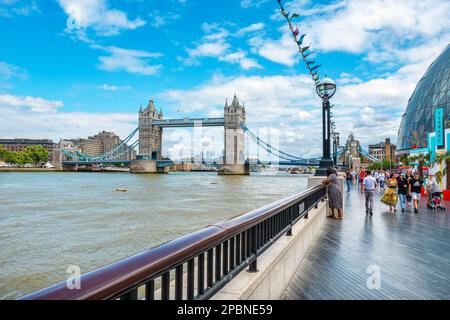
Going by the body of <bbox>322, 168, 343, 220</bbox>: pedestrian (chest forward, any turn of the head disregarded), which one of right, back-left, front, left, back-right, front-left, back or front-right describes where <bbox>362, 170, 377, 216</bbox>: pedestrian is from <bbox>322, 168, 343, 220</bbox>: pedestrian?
back-right

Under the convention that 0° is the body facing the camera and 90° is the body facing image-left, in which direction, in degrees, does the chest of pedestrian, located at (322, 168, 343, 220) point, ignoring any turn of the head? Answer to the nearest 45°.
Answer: approximately 90°

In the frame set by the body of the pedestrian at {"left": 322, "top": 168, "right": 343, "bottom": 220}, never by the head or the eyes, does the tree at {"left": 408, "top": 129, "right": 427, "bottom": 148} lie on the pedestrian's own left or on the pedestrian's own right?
on the pedestrian's own right

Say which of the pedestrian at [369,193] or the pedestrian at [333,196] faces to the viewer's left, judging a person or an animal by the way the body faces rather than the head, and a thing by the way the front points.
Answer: the pedestrian at [333,196]

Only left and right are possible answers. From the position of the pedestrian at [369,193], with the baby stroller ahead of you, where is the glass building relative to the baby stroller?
left

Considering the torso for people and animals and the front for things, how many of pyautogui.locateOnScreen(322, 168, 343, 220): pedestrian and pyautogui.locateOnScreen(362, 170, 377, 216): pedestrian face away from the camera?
1

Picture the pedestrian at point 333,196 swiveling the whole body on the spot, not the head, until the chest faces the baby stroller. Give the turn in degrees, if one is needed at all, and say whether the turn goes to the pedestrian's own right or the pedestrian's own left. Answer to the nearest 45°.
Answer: approximately 135° to the pedestrian's own right
